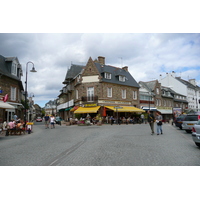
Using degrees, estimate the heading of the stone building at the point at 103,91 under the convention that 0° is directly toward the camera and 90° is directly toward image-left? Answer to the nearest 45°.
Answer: approximately 0°

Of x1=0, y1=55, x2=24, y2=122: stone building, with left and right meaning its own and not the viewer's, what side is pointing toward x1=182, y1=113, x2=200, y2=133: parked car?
front

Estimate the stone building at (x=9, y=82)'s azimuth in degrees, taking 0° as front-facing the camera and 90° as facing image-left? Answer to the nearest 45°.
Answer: approximately 315°

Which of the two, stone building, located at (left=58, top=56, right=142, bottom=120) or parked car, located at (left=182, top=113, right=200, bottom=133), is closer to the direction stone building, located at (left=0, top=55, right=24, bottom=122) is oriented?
the parked car

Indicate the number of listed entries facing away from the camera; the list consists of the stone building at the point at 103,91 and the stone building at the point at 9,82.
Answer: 0

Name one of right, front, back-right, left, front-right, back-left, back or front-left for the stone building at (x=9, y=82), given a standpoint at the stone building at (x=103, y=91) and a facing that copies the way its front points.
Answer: front-right

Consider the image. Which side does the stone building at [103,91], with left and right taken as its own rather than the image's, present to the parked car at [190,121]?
front

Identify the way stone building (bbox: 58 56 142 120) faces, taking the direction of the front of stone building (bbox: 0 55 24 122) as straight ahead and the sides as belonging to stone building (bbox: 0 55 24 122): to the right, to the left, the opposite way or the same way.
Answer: to the right
